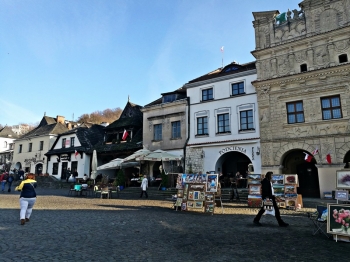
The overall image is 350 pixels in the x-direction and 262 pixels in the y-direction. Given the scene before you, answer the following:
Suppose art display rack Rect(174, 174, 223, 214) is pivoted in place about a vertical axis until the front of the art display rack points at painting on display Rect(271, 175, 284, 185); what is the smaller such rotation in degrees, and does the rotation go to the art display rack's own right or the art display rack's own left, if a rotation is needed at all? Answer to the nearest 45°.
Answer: approximately 135° to the art display rack's own left

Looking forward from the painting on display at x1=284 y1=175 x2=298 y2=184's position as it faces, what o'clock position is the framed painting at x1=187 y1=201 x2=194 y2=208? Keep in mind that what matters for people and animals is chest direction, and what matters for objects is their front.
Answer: The framed painting is roughly at 2 o'clock from the painting on display.

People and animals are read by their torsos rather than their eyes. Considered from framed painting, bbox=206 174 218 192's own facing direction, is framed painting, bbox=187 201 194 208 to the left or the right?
on its right

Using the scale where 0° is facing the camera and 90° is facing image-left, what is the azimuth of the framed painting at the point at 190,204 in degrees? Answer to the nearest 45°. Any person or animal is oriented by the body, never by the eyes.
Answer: approximately 0°

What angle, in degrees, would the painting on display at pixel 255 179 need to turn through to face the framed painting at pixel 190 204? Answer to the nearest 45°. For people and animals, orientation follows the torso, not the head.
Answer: approximately 45° to its right

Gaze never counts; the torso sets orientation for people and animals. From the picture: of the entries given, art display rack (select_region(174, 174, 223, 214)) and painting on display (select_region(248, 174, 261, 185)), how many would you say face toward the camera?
2

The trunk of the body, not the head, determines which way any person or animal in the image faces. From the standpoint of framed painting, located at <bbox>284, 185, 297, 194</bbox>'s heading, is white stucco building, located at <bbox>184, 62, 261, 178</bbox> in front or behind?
behind

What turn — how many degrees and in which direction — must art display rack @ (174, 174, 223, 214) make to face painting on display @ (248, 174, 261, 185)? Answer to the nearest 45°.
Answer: approximately 135° to its left

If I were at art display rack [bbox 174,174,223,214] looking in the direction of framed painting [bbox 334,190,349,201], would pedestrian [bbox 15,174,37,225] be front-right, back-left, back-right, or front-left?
back-right

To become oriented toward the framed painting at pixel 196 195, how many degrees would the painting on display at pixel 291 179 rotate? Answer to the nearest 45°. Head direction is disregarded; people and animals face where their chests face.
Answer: approximately 45° to its right
